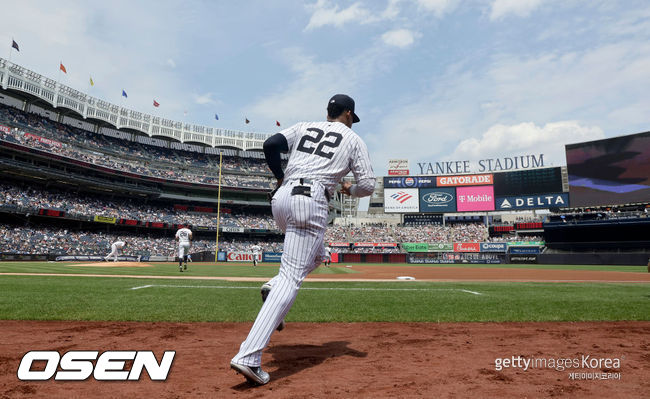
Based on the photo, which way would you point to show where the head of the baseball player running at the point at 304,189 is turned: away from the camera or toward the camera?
away from the camera

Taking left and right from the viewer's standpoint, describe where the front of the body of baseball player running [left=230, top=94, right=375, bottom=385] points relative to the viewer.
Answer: facing away from the viewer and to the right of the viewer

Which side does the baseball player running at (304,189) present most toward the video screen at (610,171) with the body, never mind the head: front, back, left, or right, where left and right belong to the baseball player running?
front
